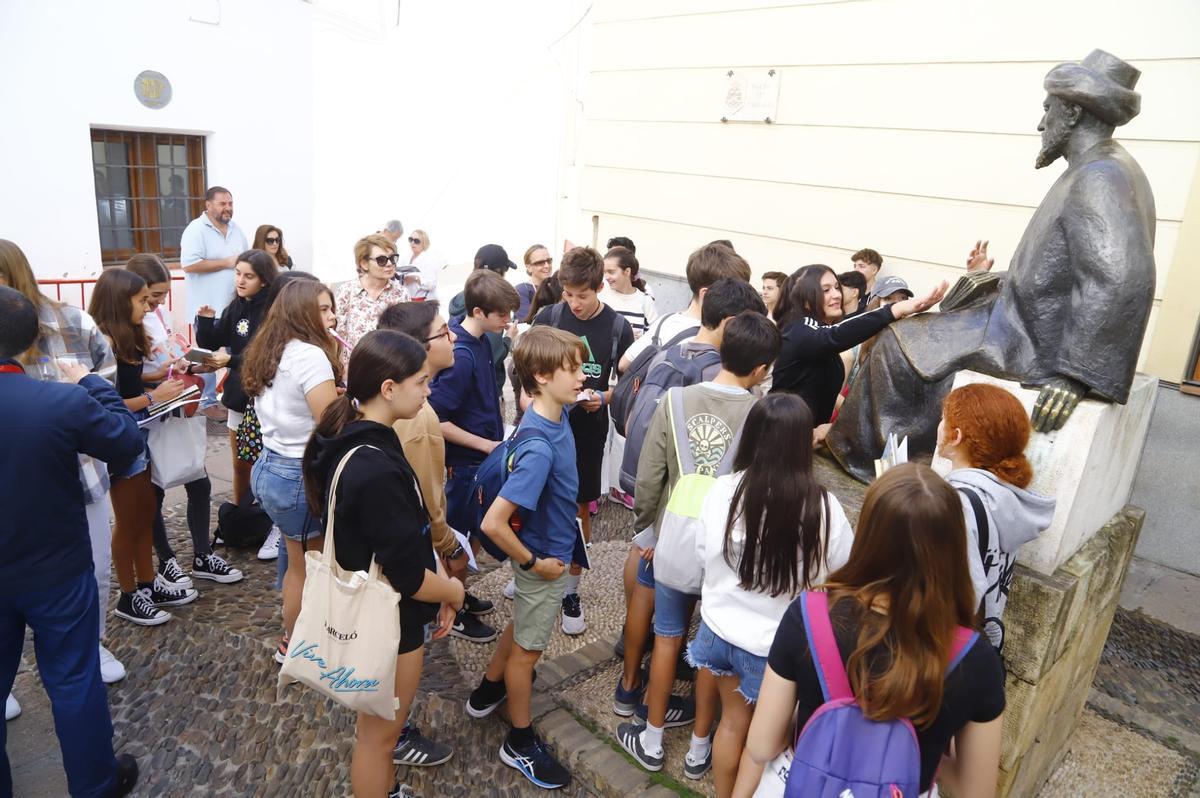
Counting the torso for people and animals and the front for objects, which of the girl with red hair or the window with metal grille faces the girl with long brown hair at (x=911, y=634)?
the window with metal grille

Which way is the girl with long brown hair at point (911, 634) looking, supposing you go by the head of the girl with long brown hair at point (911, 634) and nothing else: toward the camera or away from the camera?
away from the camera

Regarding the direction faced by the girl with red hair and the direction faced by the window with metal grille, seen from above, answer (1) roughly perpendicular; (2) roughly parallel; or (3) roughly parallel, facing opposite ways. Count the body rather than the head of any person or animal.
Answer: roughly parallel, facing opposite ways

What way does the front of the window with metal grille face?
toward the camera

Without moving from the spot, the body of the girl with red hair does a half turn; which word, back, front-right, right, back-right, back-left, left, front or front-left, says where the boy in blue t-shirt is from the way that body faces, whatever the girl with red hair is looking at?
back-right

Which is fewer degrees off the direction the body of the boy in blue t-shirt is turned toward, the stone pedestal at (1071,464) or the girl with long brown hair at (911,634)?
the stone pedestal

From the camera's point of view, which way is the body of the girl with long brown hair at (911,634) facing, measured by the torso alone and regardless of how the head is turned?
away from the camera

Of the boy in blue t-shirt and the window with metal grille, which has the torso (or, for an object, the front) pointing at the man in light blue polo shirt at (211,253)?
the window with metal grille

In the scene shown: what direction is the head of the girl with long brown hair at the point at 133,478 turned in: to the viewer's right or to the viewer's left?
to the viewer's right

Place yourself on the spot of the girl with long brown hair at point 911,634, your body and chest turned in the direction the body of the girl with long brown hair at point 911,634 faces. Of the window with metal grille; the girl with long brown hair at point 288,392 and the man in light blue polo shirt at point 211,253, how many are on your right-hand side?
0

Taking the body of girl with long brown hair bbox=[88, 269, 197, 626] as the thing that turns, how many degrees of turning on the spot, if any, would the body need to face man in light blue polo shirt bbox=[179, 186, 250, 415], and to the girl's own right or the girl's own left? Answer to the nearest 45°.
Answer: approximately 90° to the girl's own left

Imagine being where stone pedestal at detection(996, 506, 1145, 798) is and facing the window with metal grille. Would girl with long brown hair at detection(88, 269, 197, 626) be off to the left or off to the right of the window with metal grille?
left

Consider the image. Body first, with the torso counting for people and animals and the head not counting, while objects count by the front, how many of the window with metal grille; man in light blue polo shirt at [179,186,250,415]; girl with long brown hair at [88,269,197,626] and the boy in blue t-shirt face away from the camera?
0

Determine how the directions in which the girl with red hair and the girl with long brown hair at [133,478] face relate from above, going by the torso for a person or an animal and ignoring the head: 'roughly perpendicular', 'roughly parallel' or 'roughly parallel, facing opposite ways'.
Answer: roughly perpendicular

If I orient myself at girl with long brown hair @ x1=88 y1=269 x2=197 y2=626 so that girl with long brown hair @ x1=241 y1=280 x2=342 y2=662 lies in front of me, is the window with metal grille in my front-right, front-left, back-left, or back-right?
back-left

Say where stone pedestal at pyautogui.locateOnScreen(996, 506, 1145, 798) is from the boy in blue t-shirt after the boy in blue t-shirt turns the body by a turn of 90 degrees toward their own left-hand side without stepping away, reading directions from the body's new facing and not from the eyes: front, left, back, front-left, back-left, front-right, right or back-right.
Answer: right

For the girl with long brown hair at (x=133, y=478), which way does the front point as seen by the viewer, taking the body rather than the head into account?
to the viewer's right

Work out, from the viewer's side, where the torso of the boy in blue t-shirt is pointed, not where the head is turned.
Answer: to the viewer's right

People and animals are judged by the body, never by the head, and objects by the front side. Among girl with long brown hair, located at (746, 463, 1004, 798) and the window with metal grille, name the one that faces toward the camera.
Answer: the window with metal grille
